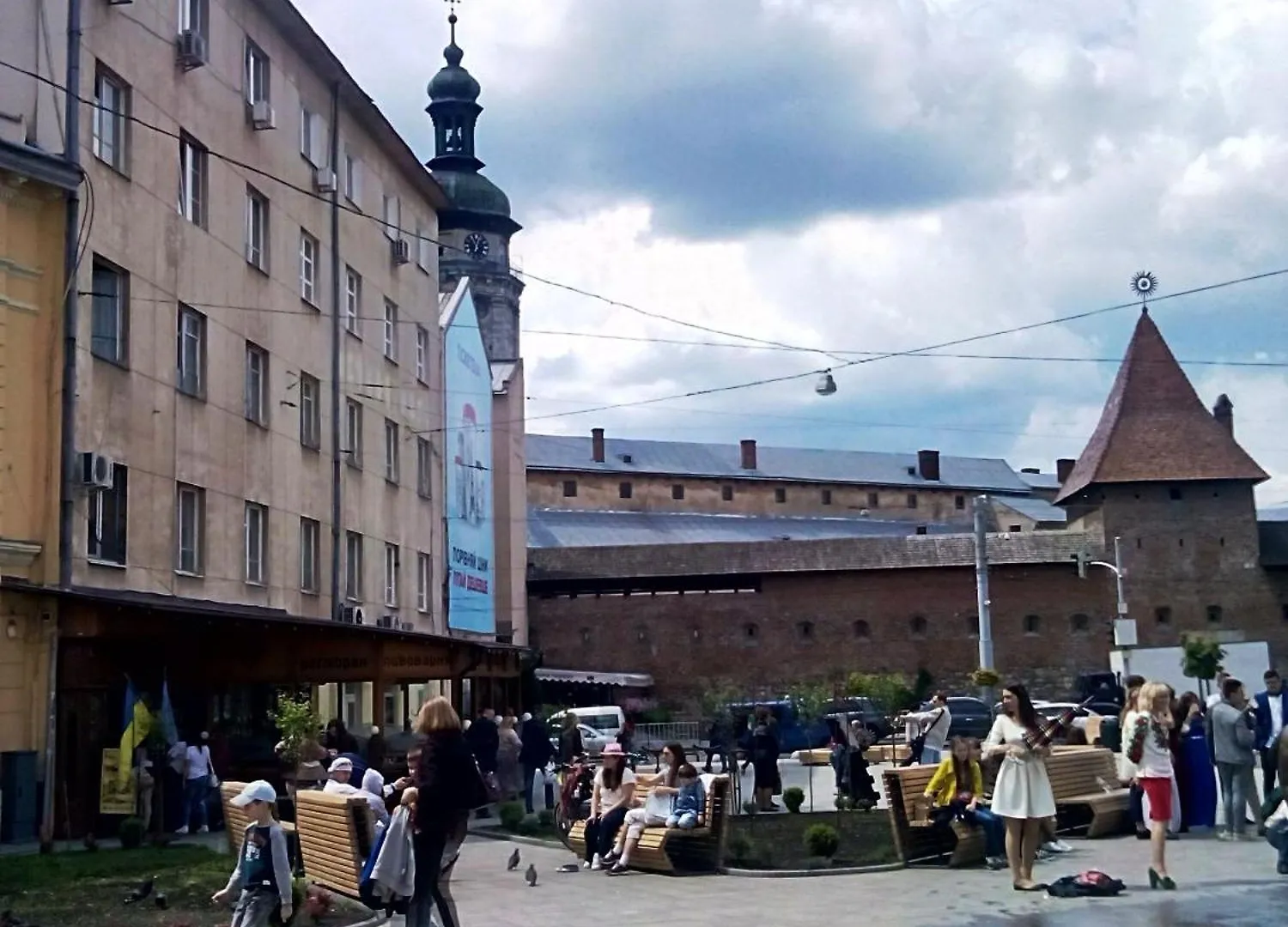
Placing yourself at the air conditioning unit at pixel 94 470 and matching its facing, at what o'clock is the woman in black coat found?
The woman in black coat is roughly at 1 o'clock from the air conditioning unit.

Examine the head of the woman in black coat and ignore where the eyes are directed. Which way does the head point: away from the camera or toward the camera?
away from the camera

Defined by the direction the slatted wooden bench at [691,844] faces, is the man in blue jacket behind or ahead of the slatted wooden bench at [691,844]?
behind

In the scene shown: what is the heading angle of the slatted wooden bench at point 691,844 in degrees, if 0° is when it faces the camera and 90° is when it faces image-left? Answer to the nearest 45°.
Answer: approximately 45°

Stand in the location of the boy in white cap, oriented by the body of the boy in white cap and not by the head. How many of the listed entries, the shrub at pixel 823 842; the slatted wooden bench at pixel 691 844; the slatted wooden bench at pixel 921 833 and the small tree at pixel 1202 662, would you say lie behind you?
4

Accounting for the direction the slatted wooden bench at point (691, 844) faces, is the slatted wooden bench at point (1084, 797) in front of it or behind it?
behind

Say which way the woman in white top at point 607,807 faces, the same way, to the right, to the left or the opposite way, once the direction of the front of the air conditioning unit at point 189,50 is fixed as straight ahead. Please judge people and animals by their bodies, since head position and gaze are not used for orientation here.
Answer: to the right
